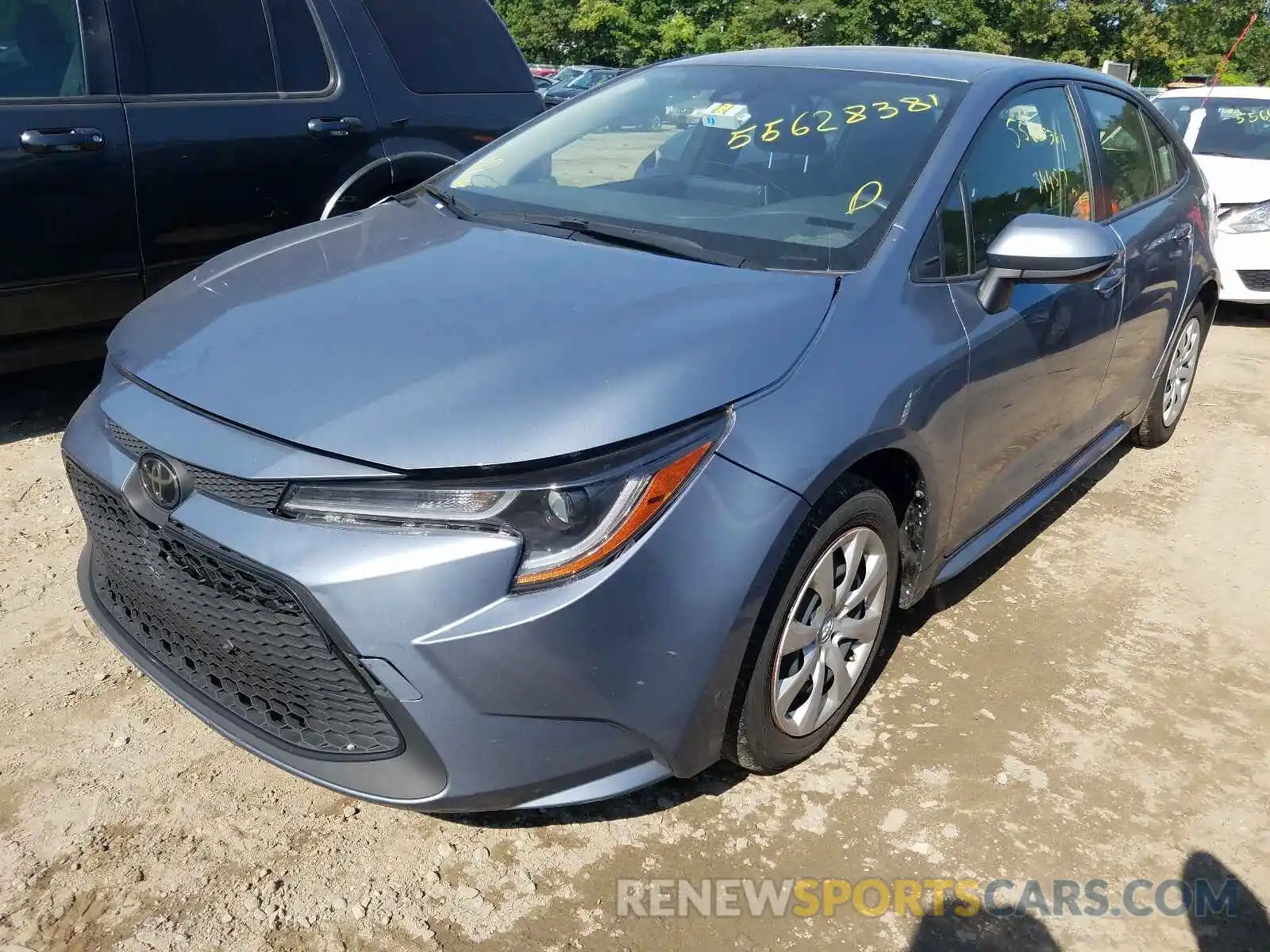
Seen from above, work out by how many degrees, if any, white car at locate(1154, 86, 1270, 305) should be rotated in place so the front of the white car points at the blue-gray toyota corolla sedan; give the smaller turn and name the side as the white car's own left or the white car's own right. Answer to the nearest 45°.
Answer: approximately 45° to the white car's own right

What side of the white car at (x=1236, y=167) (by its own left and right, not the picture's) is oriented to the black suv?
front

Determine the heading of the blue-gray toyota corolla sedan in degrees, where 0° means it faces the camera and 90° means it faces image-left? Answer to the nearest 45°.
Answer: approximately 45°

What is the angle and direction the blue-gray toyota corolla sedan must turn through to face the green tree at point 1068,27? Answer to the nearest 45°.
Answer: approximately 135° to its right

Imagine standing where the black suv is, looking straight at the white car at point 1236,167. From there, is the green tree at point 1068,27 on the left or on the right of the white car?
left

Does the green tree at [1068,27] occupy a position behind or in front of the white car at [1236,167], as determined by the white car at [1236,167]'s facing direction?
behind

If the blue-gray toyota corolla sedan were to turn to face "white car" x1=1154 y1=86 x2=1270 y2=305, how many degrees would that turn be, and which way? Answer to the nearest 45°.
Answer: approximately 180°
